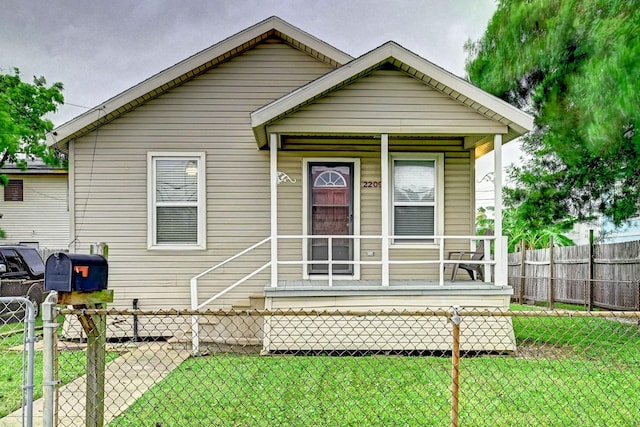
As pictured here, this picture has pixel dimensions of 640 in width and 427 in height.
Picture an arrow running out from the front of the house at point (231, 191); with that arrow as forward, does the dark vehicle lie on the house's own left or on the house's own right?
on the house's own right

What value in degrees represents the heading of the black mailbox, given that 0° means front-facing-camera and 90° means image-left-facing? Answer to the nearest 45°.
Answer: approximately 45°

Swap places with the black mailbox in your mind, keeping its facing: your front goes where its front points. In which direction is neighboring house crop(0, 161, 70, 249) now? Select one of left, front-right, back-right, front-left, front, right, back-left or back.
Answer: back-right

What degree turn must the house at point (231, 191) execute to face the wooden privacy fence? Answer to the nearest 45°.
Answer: approximately 90° to its left

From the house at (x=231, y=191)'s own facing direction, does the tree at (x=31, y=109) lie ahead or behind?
behind

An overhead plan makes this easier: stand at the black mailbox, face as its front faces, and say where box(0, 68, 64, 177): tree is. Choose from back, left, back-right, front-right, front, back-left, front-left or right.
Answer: back-right

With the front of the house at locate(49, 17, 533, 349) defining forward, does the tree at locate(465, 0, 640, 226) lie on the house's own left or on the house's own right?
on the house's own left

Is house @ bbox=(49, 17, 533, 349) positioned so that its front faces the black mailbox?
yes

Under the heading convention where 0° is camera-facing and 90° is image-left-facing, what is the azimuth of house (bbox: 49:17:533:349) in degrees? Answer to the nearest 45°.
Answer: approximately 0°

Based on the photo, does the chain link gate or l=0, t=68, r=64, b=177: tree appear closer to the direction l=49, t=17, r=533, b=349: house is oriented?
the chain link gate

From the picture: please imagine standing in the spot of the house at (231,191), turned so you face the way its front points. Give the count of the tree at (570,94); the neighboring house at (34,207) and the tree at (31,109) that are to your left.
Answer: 1

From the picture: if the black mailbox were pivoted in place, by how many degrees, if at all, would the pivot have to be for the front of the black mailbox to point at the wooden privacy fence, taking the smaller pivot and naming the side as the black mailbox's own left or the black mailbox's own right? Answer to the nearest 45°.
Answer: approximately 135° to the black mailbox's own left

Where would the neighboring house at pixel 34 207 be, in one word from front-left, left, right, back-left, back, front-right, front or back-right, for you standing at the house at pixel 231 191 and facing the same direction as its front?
back-right

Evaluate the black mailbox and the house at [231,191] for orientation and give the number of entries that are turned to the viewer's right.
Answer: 0
